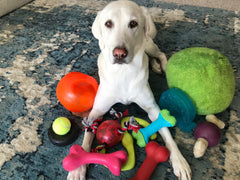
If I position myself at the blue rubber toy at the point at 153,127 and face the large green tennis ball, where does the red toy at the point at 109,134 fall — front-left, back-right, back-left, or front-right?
back-left

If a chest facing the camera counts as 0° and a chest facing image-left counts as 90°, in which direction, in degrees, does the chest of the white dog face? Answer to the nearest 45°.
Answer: approximately 0°
